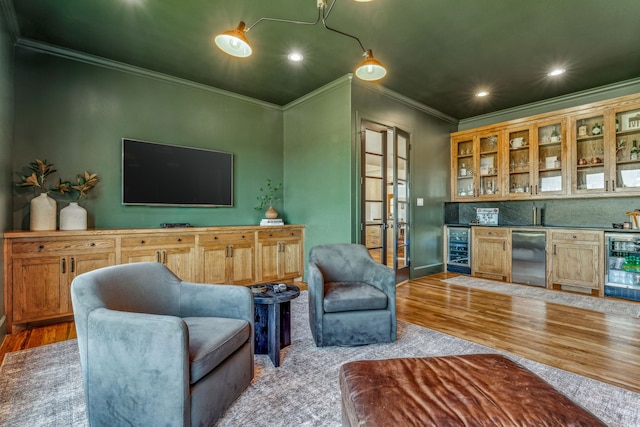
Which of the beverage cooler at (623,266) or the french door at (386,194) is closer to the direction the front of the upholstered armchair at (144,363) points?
the beverage cooler

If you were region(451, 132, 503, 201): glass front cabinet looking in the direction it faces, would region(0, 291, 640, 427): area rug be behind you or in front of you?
in front

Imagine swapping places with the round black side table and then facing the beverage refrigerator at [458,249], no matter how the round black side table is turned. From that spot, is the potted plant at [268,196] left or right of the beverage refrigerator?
left

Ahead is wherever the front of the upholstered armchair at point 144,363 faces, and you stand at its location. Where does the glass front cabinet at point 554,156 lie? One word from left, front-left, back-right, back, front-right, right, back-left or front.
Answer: front-left

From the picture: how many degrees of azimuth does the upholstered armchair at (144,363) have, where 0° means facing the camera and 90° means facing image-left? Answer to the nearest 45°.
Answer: approximately 315°

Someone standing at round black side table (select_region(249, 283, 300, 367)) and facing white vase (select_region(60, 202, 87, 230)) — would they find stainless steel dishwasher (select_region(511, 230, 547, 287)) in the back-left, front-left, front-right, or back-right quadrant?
back-right

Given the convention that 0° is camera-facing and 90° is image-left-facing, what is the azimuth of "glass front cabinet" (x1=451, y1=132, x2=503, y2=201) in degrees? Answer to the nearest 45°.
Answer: approximately 45°

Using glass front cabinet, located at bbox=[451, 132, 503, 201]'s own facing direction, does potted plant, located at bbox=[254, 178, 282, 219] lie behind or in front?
in front

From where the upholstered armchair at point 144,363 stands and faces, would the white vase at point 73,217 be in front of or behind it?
behind

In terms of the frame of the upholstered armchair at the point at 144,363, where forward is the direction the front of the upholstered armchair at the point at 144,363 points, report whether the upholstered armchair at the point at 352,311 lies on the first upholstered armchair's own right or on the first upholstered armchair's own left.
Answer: on the first upholstered armchair's own left

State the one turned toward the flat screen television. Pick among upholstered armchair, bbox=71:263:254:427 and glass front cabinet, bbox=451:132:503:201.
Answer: the glass front cabinet

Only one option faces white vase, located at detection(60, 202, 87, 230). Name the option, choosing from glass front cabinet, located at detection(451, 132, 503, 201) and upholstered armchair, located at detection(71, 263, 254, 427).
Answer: the glass front cabinet

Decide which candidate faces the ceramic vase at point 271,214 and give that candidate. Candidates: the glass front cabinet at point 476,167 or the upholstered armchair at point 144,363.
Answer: the glass front cabinet

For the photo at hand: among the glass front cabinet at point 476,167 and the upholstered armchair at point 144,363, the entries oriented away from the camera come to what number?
0
